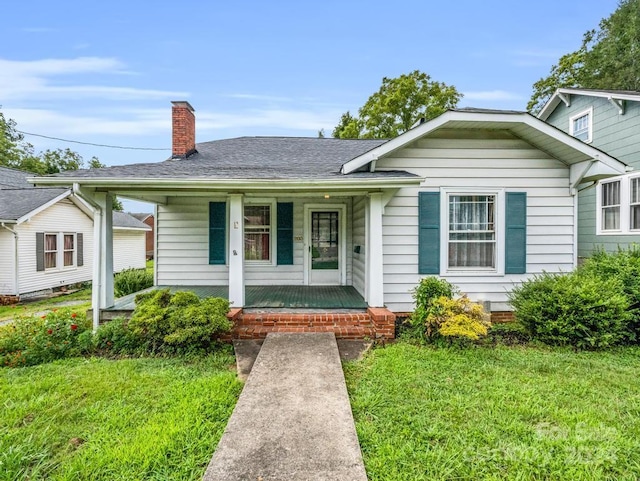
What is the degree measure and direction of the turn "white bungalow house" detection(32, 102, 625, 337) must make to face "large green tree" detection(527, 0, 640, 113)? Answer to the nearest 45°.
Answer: approximately 135° to its left

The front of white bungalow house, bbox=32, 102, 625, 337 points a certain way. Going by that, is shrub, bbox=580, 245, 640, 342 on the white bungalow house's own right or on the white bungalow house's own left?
on the white bungalow house's own left

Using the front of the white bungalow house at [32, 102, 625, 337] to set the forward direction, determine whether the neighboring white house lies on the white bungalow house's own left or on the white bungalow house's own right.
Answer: on the white bungalow house's own right

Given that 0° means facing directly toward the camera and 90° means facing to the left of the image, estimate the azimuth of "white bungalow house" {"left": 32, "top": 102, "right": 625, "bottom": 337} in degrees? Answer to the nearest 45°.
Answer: approximately 0°

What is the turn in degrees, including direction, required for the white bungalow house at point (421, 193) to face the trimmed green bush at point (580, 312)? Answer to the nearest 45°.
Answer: approximately 45° to its left

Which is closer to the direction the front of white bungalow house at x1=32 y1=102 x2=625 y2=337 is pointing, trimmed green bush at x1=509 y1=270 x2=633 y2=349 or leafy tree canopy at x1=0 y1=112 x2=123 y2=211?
the trimmed green bush

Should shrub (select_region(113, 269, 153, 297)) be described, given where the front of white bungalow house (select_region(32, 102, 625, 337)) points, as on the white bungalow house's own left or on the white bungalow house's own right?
on the white bungalow house's own right

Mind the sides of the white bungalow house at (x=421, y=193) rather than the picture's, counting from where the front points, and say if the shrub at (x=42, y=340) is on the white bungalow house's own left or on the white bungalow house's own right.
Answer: on the white bungalow house's own right

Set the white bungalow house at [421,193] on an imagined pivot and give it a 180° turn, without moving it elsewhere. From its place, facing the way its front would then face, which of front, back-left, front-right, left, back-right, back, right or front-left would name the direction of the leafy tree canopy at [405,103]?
front
